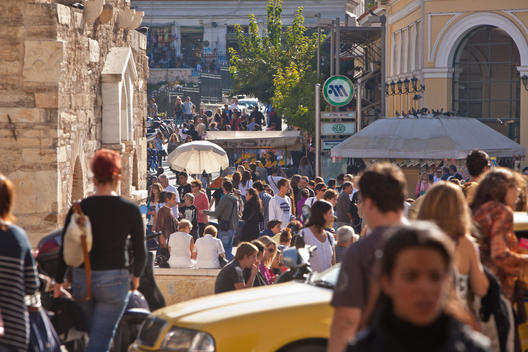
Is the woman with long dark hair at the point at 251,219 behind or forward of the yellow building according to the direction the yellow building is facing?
forward

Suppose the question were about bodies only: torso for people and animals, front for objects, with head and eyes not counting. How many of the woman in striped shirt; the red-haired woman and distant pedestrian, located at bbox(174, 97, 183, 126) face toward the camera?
1

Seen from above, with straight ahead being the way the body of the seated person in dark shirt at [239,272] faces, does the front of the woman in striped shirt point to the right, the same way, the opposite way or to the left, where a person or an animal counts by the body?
to the left

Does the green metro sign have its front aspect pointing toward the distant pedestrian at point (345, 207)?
yes

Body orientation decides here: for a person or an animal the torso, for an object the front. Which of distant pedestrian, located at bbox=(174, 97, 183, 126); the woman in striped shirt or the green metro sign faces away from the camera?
the woman in striped shirt

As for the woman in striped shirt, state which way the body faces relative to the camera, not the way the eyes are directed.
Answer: away from the camera

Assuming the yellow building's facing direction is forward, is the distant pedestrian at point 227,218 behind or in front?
in front
